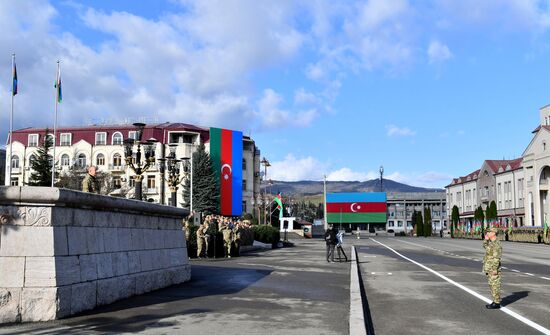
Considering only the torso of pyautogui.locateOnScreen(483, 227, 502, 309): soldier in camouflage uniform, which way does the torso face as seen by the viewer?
to the viewer's left

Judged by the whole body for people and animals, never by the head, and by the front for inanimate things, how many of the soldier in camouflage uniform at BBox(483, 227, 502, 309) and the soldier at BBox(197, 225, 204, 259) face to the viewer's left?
1

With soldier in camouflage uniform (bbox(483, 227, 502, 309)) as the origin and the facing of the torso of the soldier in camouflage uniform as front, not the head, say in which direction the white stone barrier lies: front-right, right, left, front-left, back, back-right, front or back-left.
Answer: front-left

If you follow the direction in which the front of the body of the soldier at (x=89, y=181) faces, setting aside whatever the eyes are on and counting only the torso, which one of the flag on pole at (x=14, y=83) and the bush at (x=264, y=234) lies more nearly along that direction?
the bush

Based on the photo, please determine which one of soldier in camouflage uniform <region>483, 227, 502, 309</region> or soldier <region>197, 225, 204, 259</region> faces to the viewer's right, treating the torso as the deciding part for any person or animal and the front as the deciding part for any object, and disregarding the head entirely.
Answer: the soldier

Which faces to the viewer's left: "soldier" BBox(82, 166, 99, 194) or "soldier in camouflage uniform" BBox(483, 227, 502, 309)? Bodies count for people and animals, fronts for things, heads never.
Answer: the soldier in camouflage uniform
